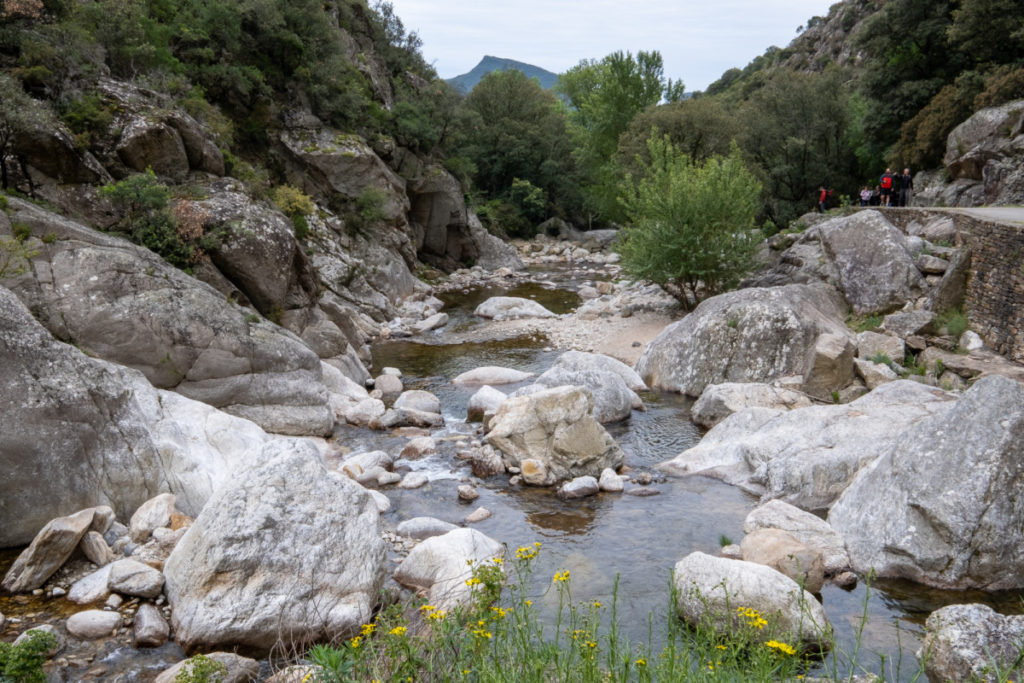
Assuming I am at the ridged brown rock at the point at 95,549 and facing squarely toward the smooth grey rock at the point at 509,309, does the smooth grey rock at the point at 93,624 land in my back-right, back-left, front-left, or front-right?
back-right
